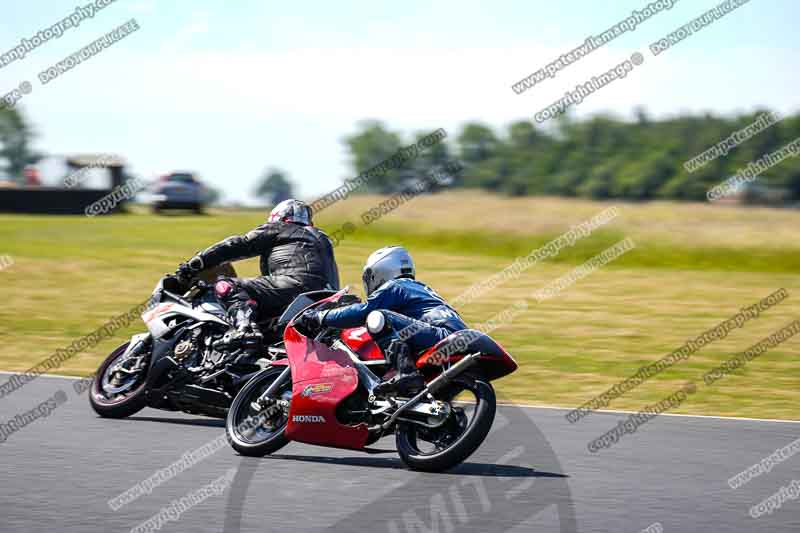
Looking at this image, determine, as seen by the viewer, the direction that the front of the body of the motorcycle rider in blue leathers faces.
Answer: to the viewer's left

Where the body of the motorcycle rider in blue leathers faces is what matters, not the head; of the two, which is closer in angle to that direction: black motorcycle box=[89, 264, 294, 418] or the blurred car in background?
the black motorcycle

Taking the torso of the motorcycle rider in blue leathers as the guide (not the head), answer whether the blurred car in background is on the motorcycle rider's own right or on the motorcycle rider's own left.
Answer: on the motorcycle rider's own right

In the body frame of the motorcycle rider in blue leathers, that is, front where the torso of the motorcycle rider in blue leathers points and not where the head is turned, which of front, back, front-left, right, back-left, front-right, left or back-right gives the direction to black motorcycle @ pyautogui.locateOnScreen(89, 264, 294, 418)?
front-right
